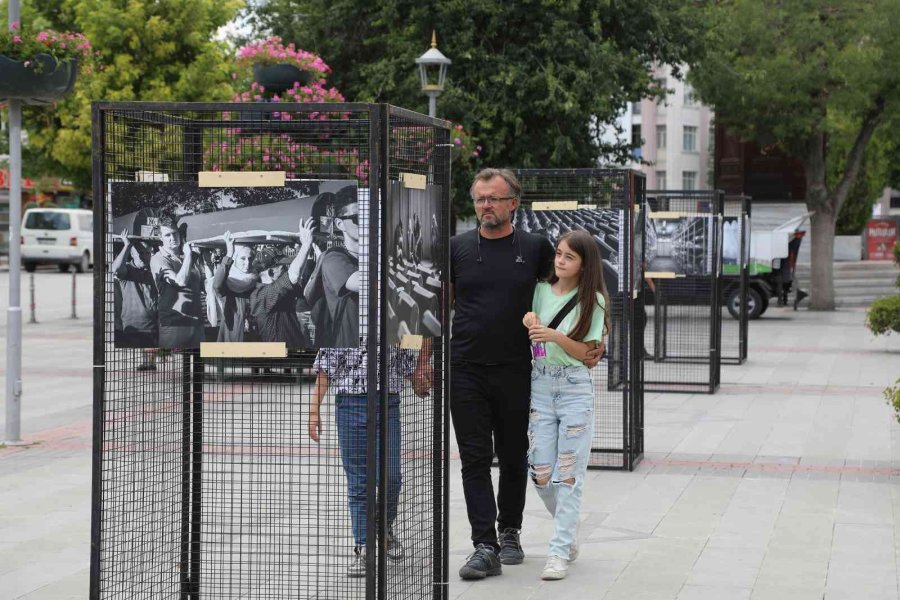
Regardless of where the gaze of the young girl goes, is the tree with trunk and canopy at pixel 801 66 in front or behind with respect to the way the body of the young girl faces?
behind

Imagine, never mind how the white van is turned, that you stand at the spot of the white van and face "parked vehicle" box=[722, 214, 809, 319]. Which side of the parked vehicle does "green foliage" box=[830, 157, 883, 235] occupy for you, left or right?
left

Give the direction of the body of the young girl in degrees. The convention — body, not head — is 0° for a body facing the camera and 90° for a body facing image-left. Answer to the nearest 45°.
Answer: approximately 45°

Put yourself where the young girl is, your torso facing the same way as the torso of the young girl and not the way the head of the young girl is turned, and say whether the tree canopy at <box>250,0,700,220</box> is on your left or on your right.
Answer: on your right

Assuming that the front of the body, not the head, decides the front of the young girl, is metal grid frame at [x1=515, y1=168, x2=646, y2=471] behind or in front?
behind

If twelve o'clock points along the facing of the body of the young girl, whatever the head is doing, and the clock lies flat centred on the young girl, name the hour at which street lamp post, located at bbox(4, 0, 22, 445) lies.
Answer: The street lamp post is roughly at 3 o'clock from the young girl.
